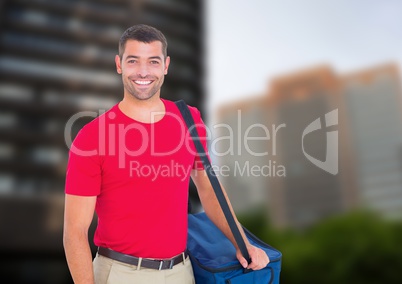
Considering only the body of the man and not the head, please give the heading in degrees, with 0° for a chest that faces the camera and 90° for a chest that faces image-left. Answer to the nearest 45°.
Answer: approximately 315°
